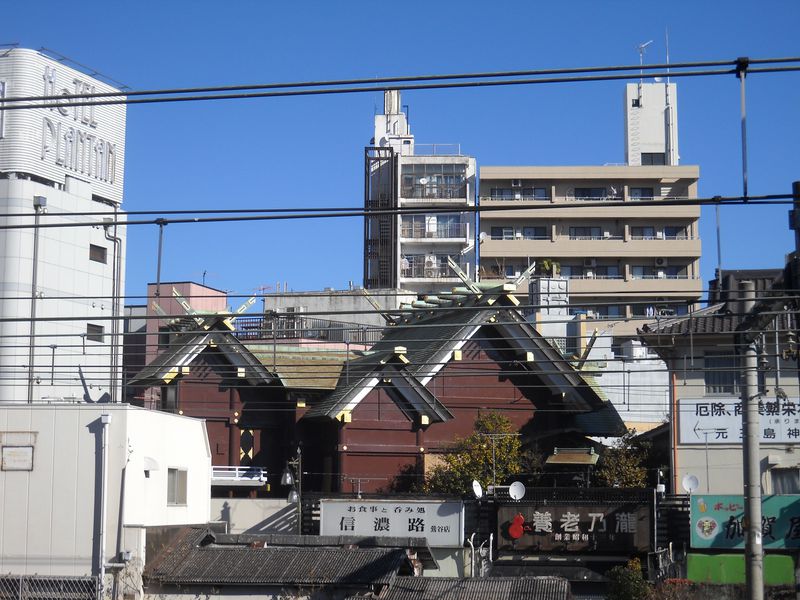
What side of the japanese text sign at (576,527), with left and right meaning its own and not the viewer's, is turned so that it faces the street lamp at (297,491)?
right

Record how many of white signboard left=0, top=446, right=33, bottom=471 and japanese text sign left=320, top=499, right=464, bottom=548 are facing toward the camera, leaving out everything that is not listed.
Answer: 2

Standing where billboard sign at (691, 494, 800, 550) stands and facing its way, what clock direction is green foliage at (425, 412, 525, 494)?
The green foliage is roughly at 4 o'clock from the billboard sign.

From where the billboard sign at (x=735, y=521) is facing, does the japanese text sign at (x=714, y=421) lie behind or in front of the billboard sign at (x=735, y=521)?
behind

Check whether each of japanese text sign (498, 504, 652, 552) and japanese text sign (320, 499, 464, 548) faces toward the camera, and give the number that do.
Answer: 2

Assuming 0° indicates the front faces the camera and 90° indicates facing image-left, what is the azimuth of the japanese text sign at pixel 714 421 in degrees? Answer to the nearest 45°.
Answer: approximately 0°
